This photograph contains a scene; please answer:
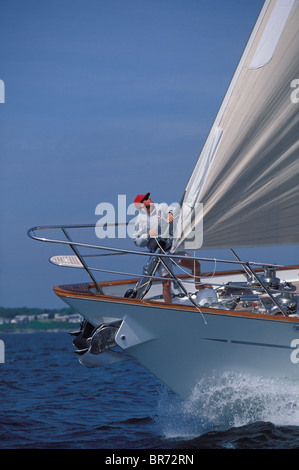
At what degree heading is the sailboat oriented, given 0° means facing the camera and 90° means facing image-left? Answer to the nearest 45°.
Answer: approximately 90°
